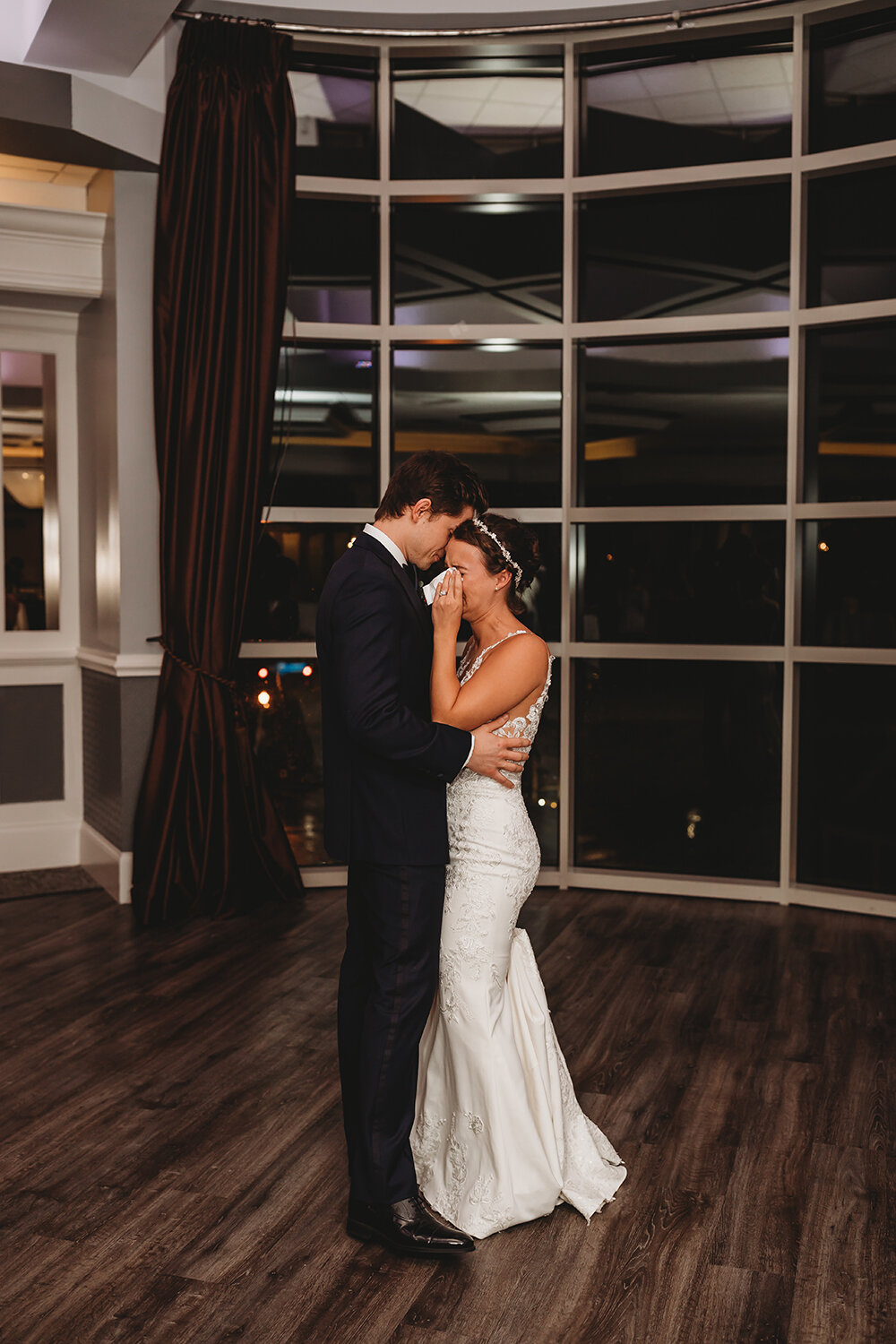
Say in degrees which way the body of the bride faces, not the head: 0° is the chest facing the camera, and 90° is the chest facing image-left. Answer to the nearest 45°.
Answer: approximately 90°

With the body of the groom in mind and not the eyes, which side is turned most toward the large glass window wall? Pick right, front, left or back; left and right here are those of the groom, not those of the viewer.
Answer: left

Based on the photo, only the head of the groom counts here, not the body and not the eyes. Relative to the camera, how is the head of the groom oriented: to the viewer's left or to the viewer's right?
to the viewer's right

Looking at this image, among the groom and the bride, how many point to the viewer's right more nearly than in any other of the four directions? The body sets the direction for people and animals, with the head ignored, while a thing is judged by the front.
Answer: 1

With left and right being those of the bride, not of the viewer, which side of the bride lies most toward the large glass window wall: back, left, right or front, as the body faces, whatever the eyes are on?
right

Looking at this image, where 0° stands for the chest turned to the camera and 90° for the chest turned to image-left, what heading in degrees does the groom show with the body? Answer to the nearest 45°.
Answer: approximately 270°

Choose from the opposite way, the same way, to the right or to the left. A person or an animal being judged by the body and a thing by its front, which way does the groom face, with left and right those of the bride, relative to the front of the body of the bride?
the opposite way

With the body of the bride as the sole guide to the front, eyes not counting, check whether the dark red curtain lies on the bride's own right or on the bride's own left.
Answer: on the bride's own right

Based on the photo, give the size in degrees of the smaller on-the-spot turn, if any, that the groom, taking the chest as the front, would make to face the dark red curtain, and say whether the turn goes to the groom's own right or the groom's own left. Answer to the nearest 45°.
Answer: approximately 90° to the groom's own left

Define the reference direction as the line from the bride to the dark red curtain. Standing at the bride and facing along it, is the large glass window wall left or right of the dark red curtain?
right
